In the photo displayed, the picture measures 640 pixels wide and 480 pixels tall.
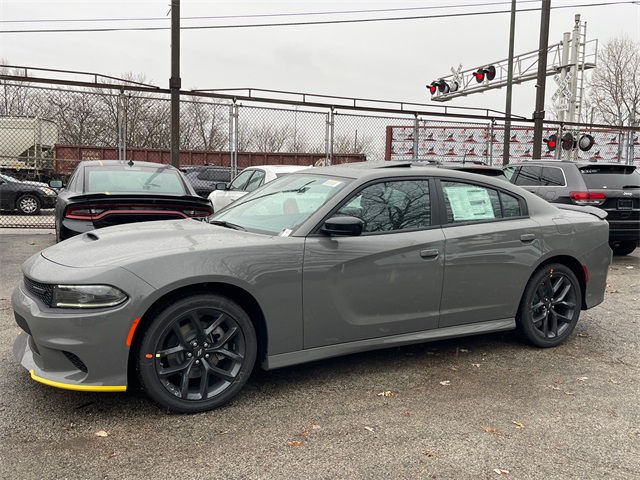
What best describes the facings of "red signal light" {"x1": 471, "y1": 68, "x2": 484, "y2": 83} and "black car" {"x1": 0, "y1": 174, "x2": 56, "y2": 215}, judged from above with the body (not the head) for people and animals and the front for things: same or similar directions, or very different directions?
very different directions

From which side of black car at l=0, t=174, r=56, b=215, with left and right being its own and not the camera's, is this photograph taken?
right

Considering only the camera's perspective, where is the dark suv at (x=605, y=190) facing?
facing away from the viewer and to the left of the viewer

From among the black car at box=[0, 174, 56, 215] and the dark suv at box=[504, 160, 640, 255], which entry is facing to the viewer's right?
the black car

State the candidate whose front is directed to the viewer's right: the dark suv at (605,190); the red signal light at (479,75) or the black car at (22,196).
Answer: the black car

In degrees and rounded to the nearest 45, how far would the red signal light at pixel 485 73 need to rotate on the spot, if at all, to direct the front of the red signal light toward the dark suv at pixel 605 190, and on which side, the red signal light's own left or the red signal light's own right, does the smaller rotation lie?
approximately 45° to the red signal light's own left

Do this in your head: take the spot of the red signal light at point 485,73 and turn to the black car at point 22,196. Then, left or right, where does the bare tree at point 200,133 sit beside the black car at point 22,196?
right

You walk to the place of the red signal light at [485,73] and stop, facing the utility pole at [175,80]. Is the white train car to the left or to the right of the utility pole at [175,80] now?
right
